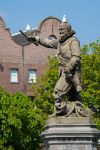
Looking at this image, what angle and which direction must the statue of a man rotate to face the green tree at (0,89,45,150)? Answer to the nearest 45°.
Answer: approximately 45° to its right

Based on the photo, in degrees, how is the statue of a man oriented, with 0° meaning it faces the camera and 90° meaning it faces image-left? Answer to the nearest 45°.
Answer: approximately 45°

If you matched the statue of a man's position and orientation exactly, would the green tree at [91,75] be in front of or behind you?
behind
